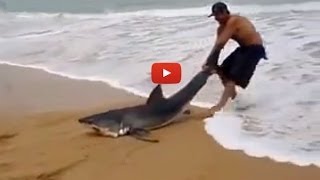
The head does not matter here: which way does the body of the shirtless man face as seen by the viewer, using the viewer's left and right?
facing to the left of the viewer

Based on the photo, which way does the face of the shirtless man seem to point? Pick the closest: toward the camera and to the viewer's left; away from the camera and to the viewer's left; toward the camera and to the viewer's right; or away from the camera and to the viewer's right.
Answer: toward the camera and to the viewer's left

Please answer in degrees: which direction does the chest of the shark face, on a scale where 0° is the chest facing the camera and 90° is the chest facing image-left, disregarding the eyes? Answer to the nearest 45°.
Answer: approximately 90°
